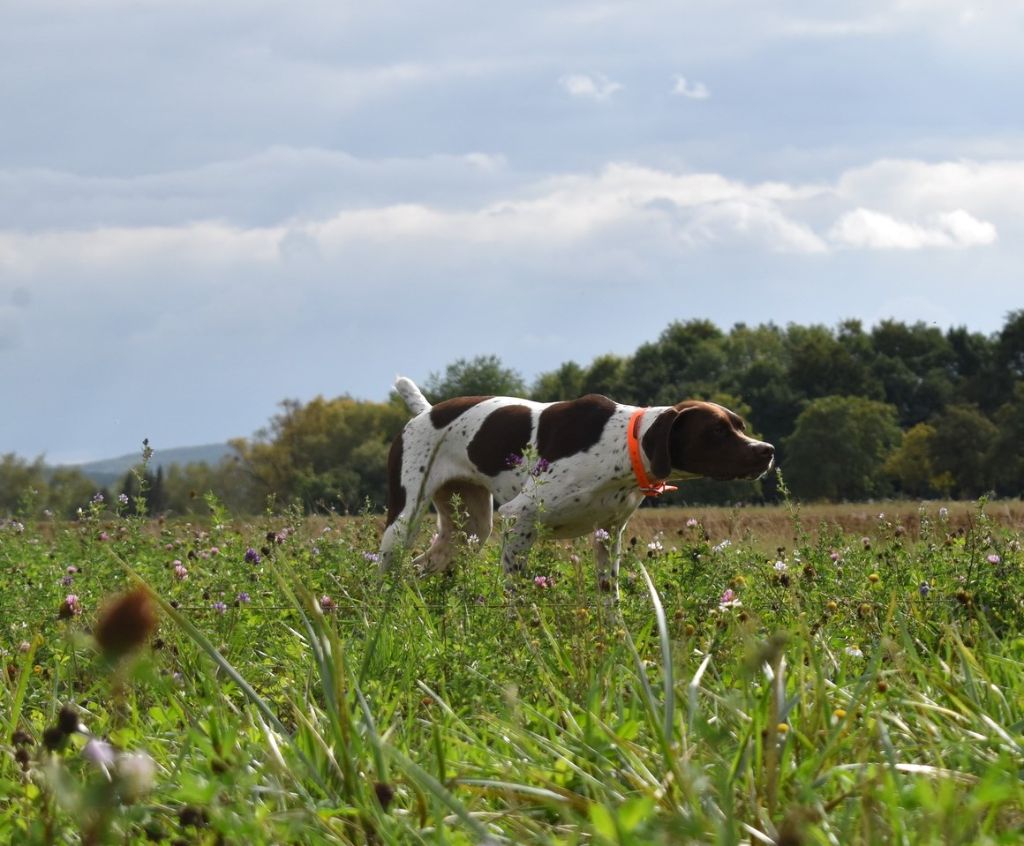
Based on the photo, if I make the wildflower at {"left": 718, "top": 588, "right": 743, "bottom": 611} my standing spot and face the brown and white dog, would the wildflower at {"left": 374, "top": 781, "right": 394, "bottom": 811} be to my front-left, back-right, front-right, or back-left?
back-left

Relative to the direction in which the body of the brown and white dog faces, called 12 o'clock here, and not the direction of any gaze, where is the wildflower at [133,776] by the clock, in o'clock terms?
The wildflower is roughly at 3 o'clock from the brown and white dog.

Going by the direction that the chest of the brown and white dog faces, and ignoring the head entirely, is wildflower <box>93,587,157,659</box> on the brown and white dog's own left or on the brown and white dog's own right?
on the brown and white dog's own right

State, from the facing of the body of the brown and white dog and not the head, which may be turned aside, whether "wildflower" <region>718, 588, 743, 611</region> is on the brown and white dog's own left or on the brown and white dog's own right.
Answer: on the brown and white dog's own right

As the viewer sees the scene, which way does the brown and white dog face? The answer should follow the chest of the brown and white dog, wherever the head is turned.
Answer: to the viewer's right

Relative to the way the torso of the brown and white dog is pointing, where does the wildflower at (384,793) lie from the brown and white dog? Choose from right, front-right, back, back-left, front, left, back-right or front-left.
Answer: right
